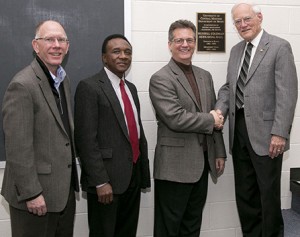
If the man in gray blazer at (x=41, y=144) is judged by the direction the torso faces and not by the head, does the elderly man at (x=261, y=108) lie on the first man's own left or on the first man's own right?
on the first man's own left

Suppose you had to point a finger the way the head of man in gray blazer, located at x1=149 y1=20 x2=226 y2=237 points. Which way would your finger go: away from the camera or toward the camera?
toward the camera

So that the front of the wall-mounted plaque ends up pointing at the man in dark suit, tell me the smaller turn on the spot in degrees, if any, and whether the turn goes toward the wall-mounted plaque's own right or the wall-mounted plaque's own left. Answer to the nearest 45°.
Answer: approximately 45° to the wall-mounted plaque's own right

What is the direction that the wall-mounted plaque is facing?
toward the camera

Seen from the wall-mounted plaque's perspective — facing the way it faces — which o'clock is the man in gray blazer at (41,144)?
The man in gray blazer is roughly at 1 o'clock from the wall-mounted plaque.

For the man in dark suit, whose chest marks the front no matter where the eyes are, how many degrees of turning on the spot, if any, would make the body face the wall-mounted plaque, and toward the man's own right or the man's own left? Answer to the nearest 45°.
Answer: approximately 90° to the man's own left

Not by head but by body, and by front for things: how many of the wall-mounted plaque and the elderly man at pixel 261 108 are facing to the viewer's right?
0

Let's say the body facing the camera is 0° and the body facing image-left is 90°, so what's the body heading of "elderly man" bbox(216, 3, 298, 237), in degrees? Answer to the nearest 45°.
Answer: approximately 45°

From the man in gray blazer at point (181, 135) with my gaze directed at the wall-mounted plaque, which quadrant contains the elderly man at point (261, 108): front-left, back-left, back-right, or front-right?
front-right

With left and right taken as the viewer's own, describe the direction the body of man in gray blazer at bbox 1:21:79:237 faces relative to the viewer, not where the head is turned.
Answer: facing the viewer and to the right of the viewer

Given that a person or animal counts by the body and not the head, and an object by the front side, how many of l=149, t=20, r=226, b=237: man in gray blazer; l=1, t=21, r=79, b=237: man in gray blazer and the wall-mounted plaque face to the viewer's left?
0

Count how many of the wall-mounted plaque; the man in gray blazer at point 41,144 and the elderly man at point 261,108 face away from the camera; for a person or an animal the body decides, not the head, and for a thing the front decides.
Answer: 0

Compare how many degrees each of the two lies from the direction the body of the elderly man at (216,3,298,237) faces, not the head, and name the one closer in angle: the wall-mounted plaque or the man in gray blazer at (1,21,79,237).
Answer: the man in gray blazer

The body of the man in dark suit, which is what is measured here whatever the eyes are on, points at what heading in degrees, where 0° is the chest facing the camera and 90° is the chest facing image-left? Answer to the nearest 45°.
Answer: approximately 315°
